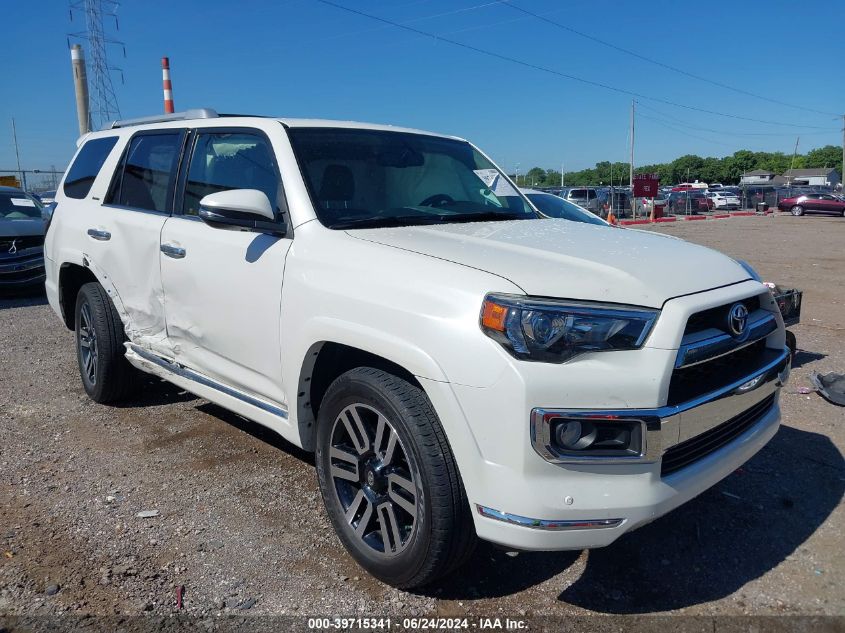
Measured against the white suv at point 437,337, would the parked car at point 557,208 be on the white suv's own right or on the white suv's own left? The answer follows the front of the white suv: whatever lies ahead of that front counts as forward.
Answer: on the white suv's own left

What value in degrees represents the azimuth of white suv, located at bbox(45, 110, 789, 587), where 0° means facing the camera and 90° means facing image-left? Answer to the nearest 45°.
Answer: approximately 315°

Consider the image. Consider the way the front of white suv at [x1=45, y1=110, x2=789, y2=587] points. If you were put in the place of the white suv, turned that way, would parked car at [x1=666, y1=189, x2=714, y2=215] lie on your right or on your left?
on your left

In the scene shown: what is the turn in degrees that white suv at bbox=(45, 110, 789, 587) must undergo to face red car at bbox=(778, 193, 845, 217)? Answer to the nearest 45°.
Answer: approximately 90° to its left

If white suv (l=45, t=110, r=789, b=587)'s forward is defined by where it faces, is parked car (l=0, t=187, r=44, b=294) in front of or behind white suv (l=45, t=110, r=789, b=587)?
behind

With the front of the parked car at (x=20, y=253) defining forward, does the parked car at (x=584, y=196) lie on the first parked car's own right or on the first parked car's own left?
on the first parked car's own left

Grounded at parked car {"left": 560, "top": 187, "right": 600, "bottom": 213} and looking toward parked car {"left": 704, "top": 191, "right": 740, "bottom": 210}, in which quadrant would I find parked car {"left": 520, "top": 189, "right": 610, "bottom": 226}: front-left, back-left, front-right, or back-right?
back-right
